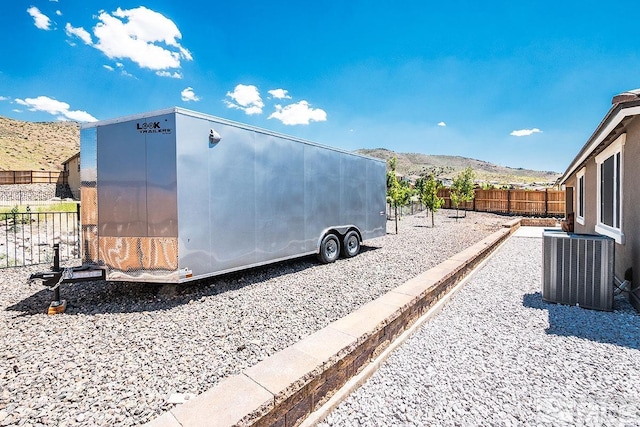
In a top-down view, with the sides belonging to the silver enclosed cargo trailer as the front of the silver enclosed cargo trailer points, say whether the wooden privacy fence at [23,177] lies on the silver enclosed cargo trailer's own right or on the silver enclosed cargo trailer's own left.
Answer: on the silver enclosed cargo trailer's own right

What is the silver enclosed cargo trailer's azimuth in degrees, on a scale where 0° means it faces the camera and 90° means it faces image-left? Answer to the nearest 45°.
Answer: approximately 45°

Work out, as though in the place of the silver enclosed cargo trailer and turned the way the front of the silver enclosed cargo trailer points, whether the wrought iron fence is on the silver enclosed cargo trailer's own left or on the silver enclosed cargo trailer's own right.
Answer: on the silver enclosed cargo trailer's own right

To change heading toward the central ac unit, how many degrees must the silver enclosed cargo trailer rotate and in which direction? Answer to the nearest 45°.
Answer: approximately 135° to its left

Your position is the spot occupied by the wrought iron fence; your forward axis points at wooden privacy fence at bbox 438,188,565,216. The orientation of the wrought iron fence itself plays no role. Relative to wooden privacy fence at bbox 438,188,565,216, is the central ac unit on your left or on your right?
right
